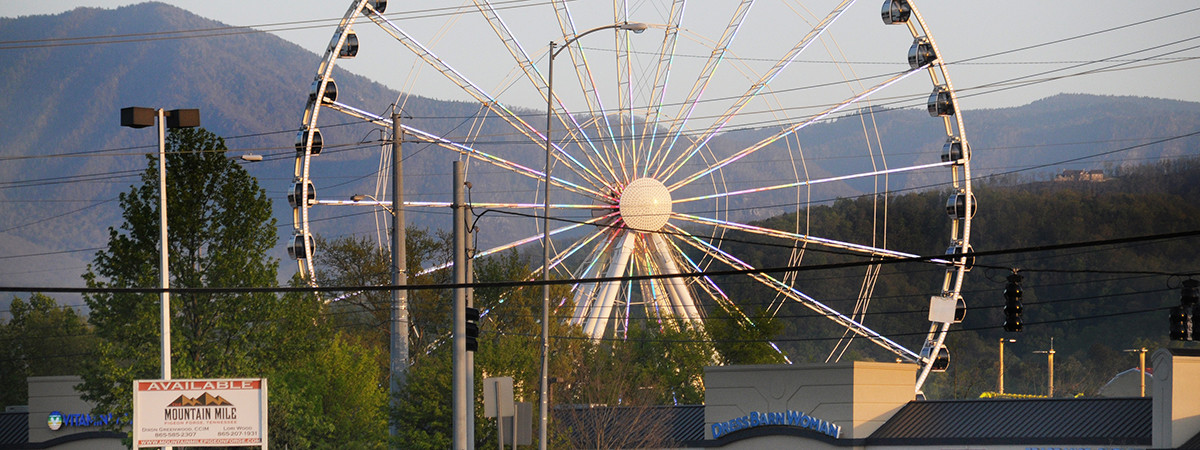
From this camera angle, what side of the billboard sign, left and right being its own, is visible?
front

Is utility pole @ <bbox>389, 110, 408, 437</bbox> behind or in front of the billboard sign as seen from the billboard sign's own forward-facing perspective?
behind

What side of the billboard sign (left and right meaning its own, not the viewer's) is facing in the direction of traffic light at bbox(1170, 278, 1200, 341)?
left

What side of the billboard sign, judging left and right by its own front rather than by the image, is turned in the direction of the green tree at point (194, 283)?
back
